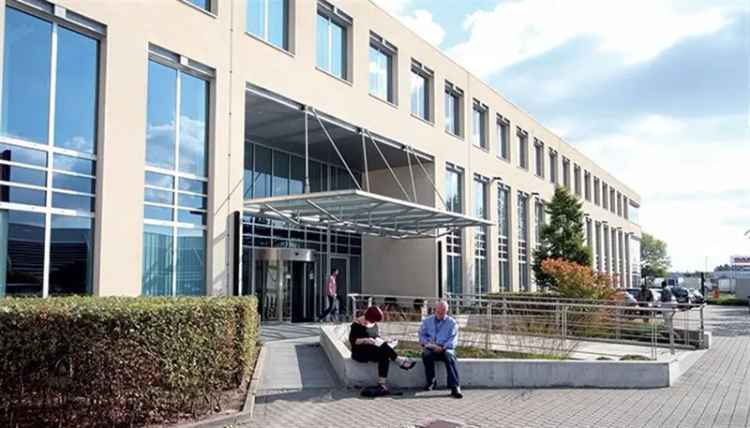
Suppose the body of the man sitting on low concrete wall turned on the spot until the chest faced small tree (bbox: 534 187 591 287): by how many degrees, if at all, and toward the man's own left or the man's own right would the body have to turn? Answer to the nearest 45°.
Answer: approximately 180°

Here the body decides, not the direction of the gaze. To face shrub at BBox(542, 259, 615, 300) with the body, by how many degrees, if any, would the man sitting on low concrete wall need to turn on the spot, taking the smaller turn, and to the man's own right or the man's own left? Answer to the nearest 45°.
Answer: approximately 180°

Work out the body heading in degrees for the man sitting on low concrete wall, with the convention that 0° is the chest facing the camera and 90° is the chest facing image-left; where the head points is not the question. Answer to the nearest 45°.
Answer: approximately 0°

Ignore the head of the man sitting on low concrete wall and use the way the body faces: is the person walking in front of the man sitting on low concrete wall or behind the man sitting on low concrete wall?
behind

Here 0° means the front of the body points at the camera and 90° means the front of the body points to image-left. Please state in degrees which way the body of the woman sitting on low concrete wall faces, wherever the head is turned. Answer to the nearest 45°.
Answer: approximately 315°

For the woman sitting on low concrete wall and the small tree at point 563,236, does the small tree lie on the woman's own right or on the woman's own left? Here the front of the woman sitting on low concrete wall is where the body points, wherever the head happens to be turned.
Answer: on the woman's own left

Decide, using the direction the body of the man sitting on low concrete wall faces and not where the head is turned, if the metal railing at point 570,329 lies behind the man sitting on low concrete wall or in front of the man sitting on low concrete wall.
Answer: behind

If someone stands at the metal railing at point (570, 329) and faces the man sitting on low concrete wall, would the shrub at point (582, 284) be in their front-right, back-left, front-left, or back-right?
back-right

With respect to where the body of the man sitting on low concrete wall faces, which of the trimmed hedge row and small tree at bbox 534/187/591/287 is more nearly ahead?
the trimmed hedge row

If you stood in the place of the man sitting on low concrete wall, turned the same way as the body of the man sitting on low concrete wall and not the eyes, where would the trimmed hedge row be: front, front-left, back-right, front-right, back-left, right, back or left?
front-right
